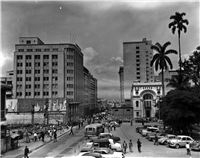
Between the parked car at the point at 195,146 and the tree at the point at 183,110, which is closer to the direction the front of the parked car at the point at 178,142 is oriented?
the parked car

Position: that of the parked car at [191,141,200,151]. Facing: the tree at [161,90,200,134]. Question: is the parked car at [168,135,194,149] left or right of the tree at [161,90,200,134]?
left
